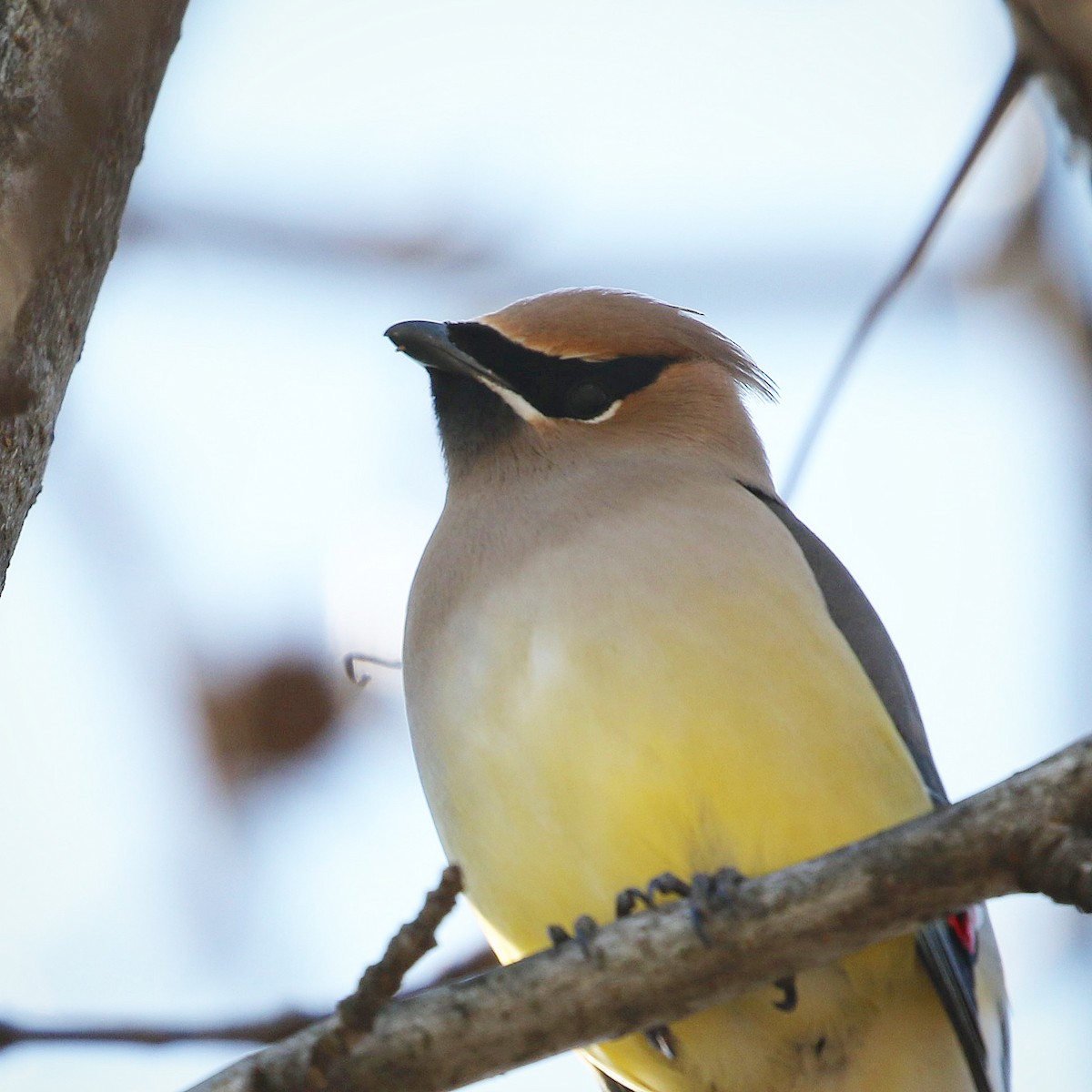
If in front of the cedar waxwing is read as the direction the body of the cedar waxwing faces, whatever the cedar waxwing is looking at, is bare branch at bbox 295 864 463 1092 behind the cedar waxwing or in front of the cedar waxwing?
in front

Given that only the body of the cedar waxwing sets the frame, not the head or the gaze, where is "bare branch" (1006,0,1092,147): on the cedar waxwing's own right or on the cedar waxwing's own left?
on the cedar waxwing's own left

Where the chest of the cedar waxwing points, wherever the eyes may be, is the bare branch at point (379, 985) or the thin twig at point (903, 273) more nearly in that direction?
the bare branch

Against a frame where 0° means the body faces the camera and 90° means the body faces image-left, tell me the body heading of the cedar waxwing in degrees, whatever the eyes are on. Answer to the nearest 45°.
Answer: approximately 45°
